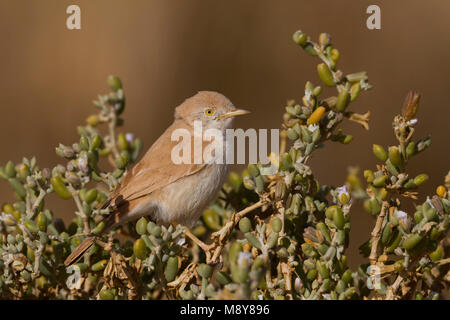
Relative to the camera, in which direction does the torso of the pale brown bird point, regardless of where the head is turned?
to the viewer's right
